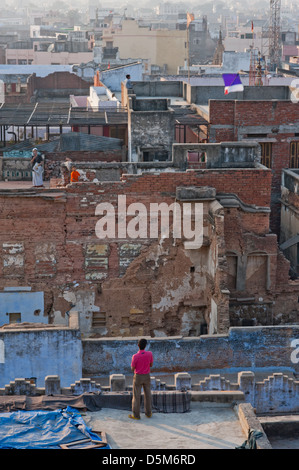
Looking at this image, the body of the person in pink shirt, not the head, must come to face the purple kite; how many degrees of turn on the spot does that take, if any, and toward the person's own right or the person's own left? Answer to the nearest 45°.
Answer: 0° — they already face it

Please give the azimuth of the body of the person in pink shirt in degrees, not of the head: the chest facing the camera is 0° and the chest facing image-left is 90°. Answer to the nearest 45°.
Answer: approximately 180°

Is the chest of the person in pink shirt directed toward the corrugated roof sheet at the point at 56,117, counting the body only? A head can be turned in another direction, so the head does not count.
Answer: yes

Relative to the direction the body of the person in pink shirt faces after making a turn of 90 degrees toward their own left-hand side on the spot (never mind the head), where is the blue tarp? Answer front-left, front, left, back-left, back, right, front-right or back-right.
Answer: front-left

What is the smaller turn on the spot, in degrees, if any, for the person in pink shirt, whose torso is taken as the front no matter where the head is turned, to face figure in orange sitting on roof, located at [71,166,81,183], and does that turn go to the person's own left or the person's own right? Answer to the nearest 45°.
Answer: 0° — they already face them

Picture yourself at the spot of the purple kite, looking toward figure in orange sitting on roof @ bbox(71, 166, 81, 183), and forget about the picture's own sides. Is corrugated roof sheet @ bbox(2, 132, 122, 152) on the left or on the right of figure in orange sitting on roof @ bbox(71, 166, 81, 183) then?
right
